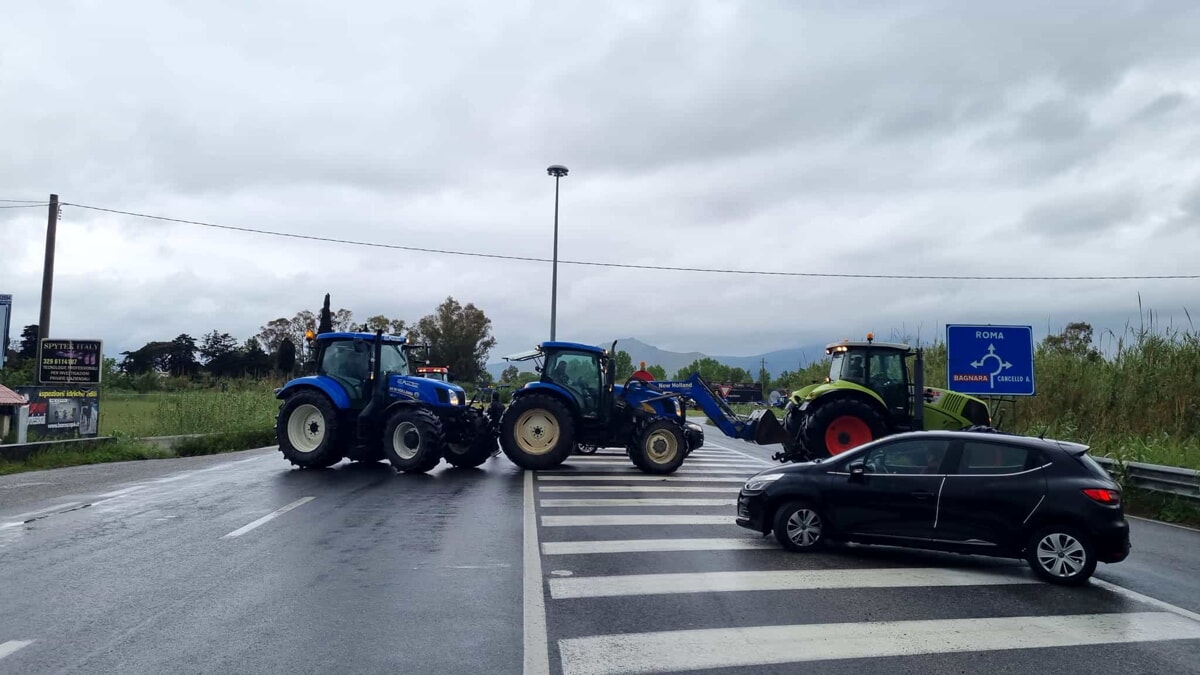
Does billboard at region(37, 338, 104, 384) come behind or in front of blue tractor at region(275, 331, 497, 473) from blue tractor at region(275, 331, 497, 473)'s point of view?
behind

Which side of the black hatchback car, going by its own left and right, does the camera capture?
left

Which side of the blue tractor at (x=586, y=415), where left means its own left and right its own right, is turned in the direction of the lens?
right

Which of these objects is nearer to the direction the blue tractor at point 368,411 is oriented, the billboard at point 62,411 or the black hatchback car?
the black hatchback car

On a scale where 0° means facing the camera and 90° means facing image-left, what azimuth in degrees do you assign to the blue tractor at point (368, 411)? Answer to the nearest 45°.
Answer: approximately 315°

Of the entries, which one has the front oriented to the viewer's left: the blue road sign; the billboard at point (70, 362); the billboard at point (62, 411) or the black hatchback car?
the black hatchback car

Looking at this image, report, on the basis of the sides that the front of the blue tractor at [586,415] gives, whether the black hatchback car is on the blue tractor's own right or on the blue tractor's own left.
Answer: on the blue tractor's own right

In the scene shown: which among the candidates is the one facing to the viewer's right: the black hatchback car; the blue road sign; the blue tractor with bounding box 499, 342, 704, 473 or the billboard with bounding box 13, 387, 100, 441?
the blue tractor
